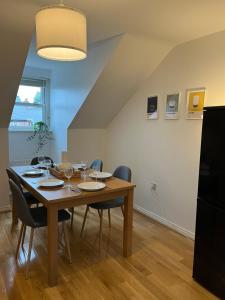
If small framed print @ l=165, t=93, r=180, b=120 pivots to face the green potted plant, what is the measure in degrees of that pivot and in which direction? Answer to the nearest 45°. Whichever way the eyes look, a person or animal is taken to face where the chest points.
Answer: approximately 45° to its right

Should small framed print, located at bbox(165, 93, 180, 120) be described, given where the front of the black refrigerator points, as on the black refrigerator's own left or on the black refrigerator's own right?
on the black refrigerator's own right

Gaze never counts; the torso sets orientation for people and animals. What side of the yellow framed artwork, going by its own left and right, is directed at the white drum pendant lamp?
front

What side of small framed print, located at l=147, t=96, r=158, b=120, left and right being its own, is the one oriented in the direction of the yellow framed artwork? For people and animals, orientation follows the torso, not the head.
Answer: left

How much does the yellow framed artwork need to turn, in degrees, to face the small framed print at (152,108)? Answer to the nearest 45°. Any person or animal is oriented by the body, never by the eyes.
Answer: approximately 90° to its right

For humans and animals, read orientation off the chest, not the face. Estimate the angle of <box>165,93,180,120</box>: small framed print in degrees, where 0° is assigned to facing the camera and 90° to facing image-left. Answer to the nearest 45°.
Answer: approximately 45°

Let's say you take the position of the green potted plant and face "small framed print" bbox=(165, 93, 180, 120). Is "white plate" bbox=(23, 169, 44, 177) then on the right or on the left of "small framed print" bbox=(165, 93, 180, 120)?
right

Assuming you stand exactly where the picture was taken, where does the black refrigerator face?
facing the viewer and to the left of the viewer

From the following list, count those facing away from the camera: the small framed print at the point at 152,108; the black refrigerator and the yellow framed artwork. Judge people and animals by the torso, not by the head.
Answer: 0

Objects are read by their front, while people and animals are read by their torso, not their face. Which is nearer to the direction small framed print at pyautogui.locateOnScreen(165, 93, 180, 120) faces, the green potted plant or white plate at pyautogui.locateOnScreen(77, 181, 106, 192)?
the white plate

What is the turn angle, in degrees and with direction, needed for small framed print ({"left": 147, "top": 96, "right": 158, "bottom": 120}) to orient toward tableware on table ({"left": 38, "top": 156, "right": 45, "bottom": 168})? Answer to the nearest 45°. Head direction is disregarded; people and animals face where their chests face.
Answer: approximately 45° to its right

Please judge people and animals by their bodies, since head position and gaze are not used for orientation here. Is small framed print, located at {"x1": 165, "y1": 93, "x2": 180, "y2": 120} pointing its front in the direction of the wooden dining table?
yes
